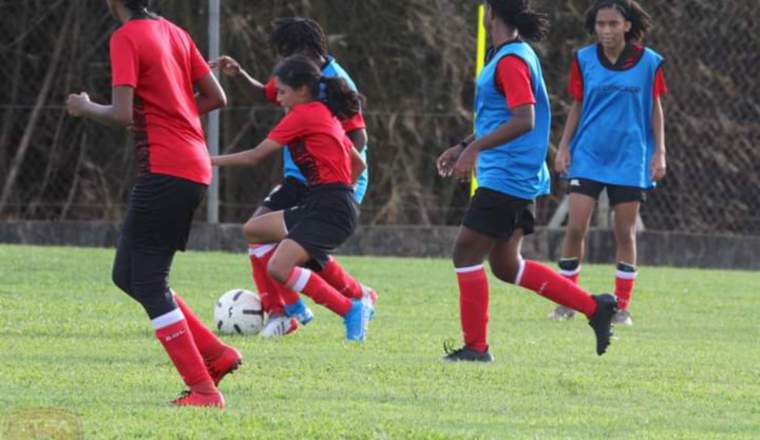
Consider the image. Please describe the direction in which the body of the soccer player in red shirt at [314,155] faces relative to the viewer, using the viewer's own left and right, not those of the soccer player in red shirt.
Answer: facing to the left of the viewer

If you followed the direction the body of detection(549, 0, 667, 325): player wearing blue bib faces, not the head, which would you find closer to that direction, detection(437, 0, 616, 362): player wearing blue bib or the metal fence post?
the player wearing blue bib

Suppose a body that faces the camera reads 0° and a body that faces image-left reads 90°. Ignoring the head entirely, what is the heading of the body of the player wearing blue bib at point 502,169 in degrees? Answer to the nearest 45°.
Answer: approximately 90°
